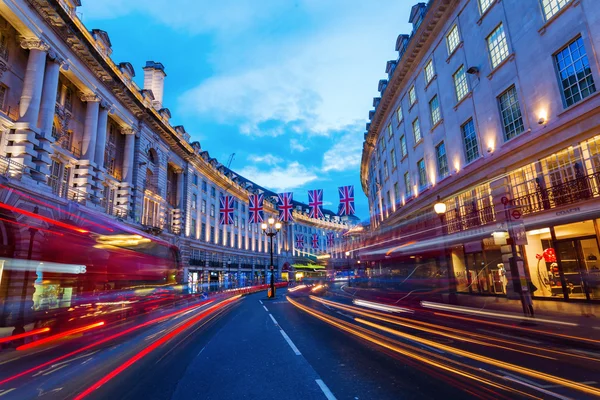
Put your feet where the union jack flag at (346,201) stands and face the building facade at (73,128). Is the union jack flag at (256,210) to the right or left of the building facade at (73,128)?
right

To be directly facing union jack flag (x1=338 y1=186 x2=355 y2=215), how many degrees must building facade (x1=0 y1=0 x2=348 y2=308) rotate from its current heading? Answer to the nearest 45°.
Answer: approximately 45° to its left

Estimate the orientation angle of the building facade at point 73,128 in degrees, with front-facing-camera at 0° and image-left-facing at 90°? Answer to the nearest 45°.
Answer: approximately 315°

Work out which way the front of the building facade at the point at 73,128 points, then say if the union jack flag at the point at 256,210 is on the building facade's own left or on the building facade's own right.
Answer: on the building facade's own left

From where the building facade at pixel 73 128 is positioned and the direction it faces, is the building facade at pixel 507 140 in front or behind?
in front

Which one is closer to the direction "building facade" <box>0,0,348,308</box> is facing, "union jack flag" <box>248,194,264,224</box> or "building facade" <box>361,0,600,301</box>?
the building facade
